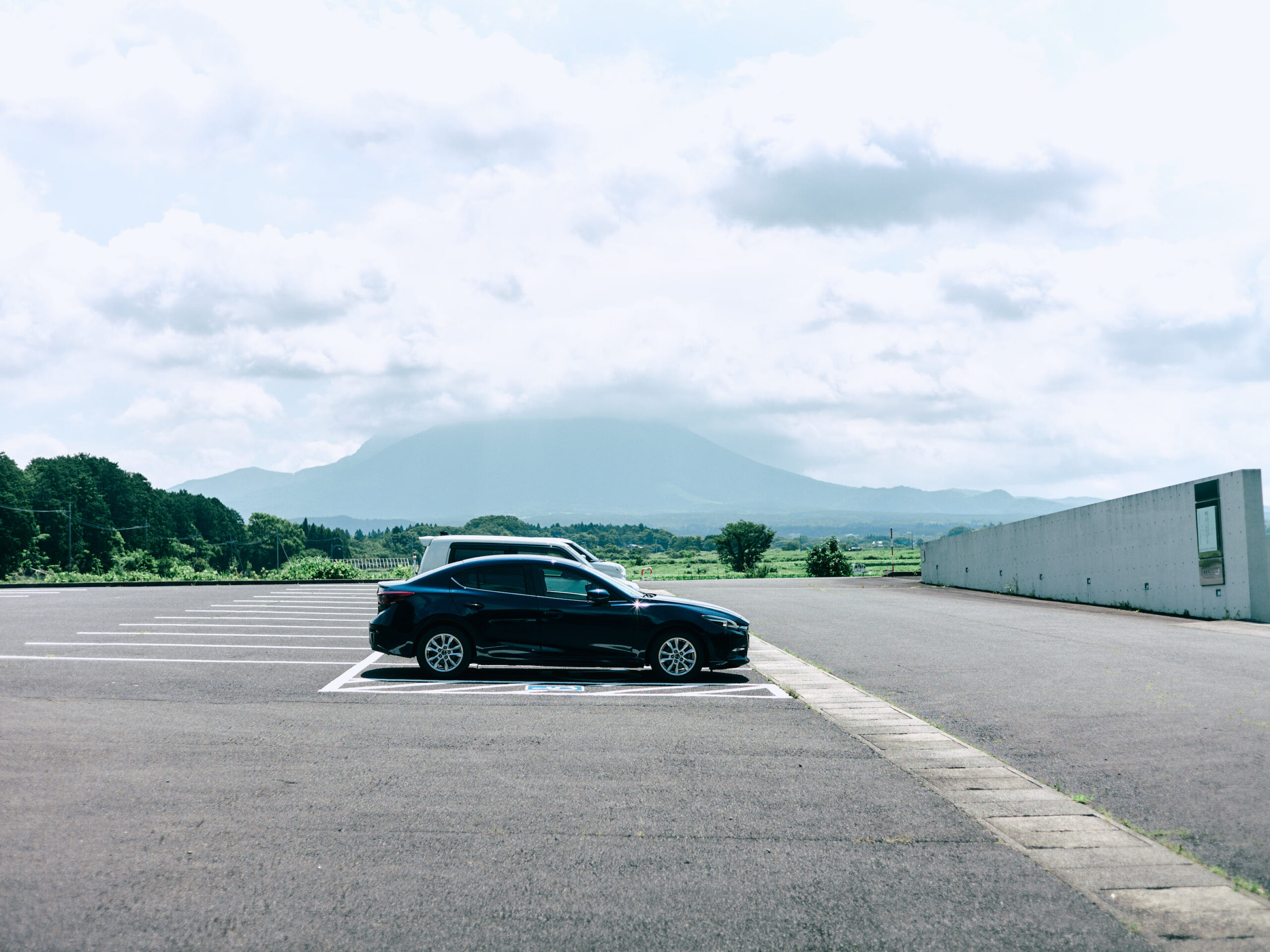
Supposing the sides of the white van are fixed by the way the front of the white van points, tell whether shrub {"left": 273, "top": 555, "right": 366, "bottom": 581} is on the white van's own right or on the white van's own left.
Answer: on the white van's own left

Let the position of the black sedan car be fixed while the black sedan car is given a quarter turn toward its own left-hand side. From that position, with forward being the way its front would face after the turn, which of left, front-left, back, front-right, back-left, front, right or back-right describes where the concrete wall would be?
front-right

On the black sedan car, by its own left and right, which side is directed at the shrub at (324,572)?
left

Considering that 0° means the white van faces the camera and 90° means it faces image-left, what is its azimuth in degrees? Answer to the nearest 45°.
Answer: approximately 270°

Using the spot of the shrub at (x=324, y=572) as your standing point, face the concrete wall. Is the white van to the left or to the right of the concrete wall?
right

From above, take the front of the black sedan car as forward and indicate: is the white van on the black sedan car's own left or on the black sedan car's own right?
on the black sedan car's own left

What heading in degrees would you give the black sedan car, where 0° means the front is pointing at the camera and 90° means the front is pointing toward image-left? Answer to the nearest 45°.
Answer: approximately 270°

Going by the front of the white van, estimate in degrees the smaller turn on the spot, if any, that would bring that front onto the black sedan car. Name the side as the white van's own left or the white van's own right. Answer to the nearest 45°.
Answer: approximately 90° to the white van's own right

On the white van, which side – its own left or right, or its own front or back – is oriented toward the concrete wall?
front

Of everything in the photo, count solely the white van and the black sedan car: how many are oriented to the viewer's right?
2
